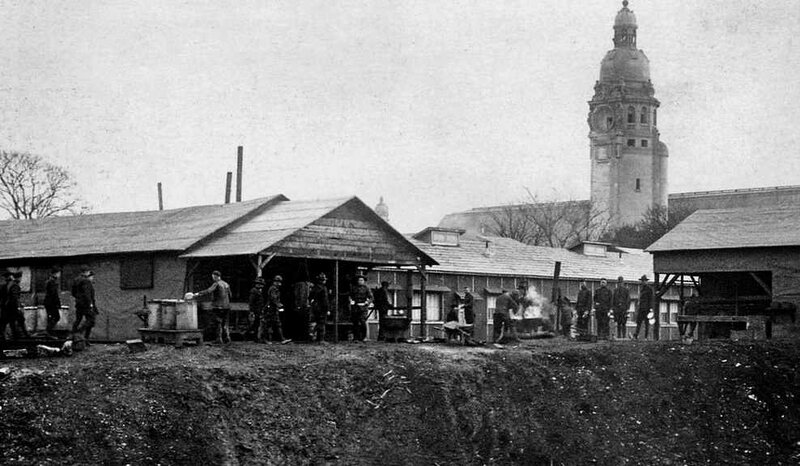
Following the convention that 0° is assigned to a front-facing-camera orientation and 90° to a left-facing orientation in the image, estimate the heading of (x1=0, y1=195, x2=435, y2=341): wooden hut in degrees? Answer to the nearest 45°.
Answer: approximately 315°

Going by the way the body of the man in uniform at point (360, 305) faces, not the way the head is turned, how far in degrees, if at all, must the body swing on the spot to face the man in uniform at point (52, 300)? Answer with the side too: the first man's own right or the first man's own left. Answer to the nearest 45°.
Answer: approximately 45° to the first man's own right

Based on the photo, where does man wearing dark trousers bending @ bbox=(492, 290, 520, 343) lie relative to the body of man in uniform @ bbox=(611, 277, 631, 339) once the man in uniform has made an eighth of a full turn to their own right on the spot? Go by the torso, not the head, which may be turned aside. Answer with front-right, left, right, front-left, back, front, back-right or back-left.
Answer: front

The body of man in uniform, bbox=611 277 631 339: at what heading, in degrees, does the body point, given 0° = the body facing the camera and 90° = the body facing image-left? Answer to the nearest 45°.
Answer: approximately 0°

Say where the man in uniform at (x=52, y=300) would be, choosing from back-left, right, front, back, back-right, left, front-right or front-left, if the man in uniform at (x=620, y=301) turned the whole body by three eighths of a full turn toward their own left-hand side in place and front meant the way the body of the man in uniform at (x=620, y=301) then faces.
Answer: back

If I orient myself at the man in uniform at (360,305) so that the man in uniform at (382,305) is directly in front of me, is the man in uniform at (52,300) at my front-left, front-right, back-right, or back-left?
back-left
